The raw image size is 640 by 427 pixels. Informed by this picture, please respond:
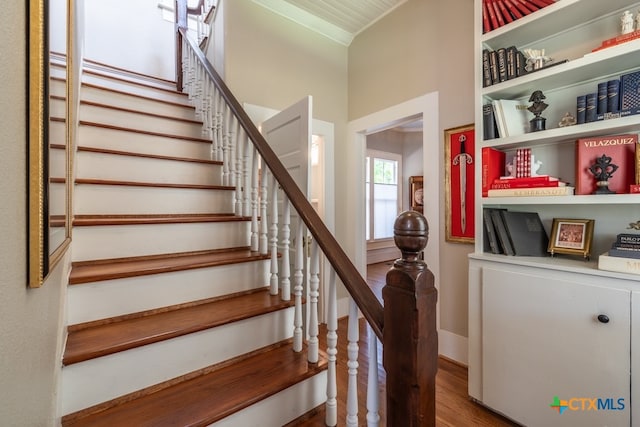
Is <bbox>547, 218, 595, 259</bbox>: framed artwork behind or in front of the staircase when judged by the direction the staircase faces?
in front

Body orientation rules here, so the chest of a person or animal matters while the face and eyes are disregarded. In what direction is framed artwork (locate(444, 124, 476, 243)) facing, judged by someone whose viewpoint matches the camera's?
facing the viewer and to the left of the viewer

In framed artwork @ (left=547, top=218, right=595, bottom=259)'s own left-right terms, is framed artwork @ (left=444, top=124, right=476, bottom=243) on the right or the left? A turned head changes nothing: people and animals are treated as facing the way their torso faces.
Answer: on its right

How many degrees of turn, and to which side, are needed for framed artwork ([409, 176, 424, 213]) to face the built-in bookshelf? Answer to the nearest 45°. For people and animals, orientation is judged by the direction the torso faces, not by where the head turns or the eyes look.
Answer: approximately 45° to its left

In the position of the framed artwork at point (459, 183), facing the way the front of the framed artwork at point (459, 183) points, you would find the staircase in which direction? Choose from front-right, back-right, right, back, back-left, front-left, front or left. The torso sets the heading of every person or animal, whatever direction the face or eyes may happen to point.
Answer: front

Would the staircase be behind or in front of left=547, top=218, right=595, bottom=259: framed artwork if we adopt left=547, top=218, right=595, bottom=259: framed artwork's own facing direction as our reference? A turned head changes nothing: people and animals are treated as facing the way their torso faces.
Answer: in front

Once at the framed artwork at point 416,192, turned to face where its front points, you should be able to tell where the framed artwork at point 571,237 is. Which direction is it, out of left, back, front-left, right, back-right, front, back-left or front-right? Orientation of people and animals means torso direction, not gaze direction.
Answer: front-left

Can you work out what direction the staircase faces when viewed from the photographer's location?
facing the viewer and to the right of the viewer

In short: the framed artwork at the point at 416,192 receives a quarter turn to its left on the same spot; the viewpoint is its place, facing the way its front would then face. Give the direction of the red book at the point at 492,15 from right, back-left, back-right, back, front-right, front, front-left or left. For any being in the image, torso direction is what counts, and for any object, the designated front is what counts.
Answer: front-right
